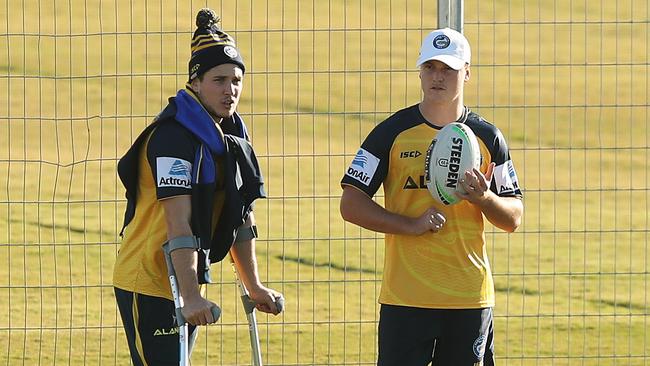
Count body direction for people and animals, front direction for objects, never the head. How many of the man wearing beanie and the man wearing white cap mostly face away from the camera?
0

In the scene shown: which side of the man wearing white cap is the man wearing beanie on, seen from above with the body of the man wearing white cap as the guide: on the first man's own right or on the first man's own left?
on the first man's own right

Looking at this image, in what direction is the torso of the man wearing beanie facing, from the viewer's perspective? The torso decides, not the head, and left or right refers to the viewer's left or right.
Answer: facing the viewer and to the right of the viewer

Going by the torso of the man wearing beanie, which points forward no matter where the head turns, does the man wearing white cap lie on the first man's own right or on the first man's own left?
on the first man's own left

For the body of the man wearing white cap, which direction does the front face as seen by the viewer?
toward the camera
